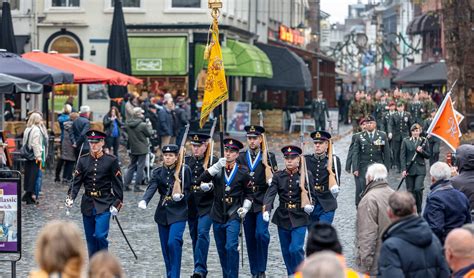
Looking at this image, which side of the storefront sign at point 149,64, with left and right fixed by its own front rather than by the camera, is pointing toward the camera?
front

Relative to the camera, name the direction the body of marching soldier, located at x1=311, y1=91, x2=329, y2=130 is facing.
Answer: toward the camera

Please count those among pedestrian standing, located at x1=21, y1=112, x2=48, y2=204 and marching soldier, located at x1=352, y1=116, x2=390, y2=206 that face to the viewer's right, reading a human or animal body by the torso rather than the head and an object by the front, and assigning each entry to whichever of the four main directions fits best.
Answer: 1

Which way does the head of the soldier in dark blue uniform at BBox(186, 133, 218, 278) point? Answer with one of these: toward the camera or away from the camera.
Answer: toward the camera

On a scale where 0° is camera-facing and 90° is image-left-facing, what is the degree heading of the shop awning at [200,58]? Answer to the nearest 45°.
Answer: approximately 315°

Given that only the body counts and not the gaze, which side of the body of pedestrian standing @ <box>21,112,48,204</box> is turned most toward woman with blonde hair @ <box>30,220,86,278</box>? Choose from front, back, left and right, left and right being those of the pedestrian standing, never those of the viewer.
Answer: right

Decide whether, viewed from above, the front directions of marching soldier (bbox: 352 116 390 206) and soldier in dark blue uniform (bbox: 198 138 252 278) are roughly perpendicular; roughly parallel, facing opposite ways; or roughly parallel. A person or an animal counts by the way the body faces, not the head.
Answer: roughly parallel

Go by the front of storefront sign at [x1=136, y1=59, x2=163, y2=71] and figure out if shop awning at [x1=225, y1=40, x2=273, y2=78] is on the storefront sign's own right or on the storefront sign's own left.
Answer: on the storefront sign's own left

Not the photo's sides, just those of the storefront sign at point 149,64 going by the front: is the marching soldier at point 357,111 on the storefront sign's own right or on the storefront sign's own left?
on the storefront sign's own left

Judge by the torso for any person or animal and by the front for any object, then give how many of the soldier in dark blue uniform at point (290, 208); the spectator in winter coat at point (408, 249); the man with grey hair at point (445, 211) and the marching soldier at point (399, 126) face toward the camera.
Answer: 2

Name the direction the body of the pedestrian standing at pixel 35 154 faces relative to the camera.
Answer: to the viewer's right

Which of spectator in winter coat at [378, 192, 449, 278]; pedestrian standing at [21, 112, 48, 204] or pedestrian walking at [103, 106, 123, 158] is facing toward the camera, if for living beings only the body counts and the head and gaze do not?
pedestrian walking at [103, 106, 123, 158]

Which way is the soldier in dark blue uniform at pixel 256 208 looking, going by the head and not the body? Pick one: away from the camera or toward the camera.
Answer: toward the camera

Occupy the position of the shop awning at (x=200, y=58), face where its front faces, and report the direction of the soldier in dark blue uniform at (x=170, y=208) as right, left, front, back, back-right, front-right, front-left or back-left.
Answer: front-right

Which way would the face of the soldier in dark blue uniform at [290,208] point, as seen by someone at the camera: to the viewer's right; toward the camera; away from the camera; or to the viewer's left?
toward the camera

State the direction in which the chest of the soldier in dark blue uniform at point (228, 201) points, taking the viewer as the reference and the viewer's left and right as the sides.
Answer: facing the viewer
